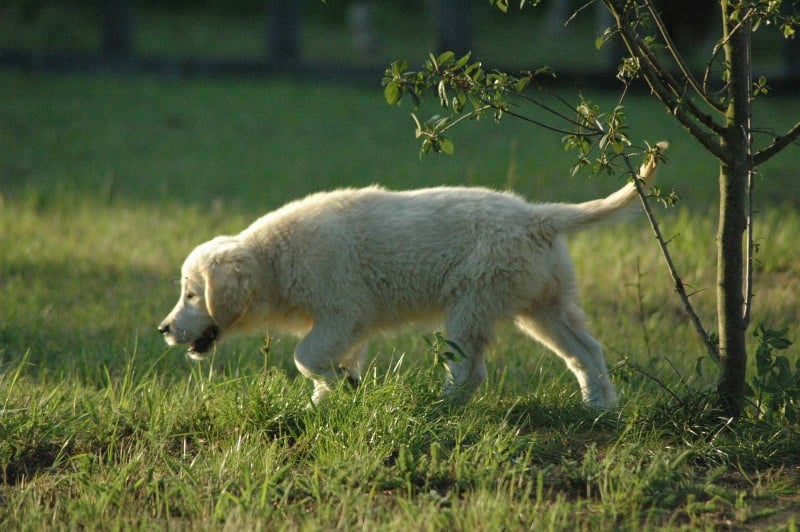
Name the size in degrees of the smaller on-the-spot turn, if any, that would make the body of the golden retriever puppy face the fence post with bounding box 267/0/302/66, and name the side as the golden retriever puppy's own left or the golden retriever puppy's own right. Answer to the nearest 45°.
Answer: approximately 90° to the golden retriever puppy's own right

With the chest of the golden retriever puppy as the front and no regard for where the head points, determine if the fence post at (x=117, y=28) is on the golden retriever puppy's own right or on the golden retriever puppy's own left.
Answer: on the golden retriever puppy's own right

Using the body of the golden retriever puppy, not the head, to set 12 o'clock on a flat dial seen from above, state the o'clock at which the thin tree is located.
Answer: The thin tree is roughly at 7 o'clock from the golden retriever puppy.

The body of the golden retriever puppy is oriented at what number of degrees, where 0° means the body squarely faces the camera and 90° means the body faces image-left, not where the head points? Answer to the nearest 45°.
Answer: approximately 90°

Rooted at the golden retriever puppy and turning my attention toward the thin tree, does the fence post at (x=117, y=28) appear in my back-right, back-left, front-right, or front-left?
back-left

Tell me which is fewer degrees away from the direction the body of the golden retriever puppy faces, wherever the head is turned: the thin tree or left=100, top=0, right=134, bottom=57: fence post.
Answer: the fence post
